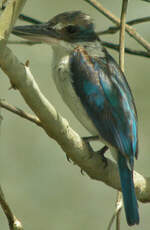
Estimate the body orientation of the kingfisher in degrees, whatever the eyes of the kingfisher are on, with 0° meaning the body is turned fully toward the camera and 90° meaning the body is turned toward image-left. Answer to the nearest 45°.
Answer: approximately 90°
